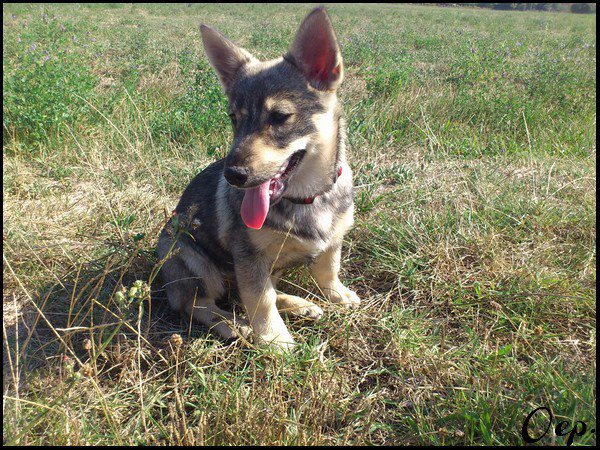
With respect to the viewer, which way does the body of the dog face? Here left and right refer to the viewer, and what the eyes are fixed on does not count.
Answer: facing the viewer and to the right of the viewer
